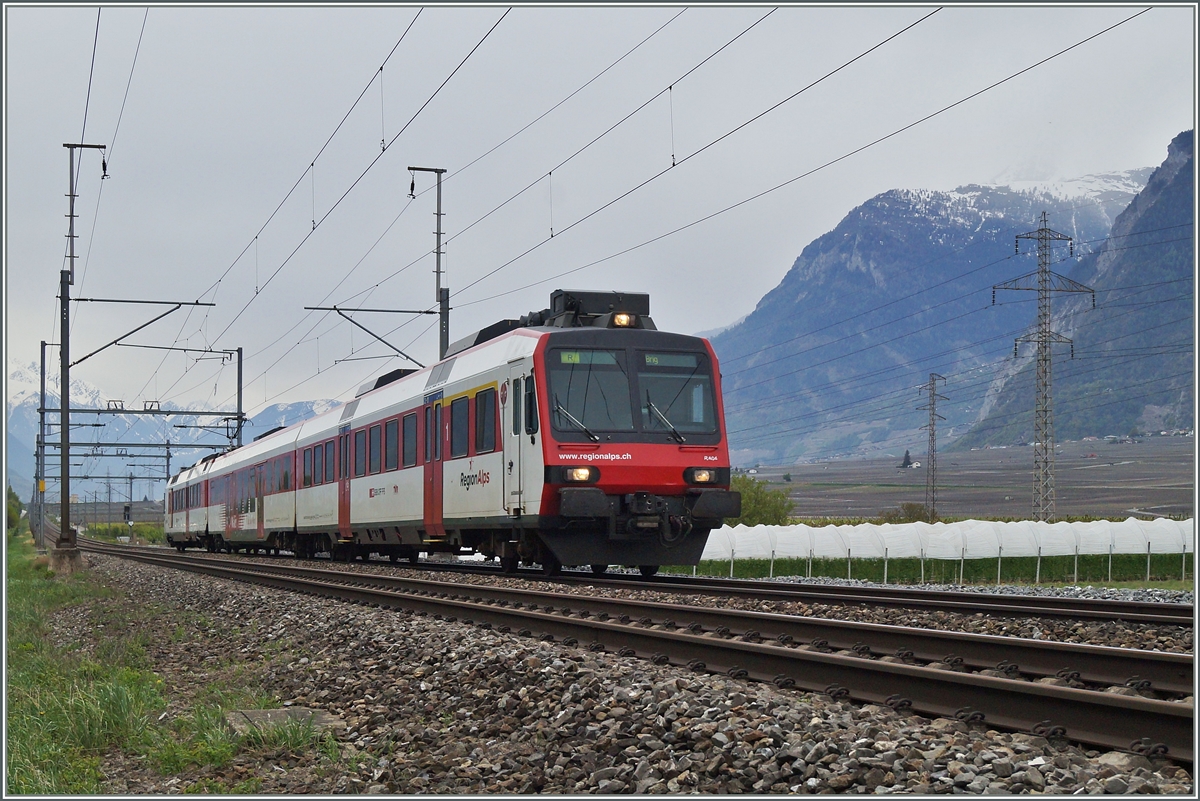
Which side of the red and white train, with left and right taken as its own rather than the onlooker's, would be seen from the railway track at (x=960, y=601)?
front

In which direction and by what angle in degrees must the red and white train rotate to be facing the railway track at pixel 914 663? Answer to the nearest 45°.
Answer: approximately 45° to its right

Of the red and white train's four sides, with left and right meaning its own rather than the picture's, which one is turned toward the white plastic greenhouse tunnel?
left

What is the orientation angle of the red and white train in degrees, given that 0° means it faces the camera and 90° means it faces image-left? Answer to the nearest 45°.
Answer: approximately 315°

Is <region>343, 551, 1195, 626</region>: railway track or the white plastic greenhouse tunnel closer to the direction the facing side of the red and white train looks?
the railway track

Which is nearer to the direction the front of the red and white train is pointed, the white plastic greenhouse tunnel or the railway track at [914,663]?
the railway track
